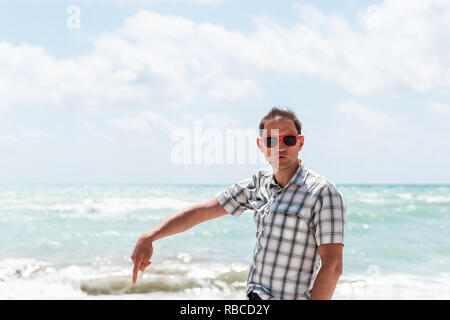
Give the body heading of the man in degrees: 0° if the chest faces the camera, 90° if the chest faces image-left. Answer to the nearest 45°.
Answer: approximately 45°
